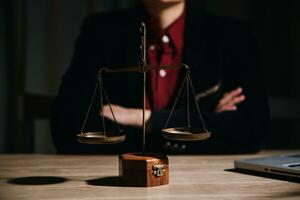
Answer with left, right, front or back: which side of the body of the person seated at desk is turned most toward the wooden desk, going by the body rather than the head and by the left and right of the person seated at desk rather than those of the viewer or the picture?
front

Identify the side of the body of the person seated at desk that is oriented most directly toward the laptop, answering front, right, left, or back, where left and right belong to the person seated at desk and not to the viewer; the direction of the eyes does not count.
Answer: front

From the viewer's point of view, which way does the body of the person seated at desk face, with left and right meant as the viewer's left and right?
facing the viewer
